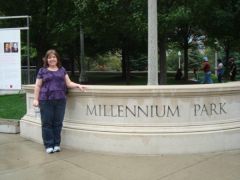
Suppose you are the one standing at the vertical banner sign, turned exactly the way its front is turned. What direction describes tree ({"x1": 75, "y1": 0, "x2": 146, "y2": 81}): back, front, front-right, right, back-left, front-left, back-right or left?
back-left

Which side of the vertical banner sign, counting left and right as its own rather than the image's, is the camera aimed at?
front

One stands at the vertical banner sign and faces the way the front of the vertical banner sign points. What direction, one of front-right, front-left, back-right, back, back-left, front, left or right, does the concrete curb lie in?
front

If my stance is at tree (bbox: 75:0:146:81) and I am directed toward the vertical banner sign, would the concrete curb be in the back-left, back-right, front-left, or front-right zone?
front-left

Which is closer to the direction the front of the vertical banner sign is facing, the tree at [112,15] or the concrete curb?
the concrete curb

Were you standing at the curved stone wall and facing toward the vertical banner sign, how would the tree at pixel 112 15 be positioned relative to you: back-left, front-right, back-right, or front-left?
front-right

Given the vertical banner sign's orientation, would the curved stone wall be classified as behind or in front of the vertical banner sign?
in front

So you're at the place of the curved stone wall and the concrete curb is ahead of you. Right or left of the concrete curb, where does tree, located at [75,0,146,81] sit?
right

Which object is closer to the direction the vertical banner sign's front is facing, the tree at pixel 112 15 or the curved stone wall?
the curved stone wall
